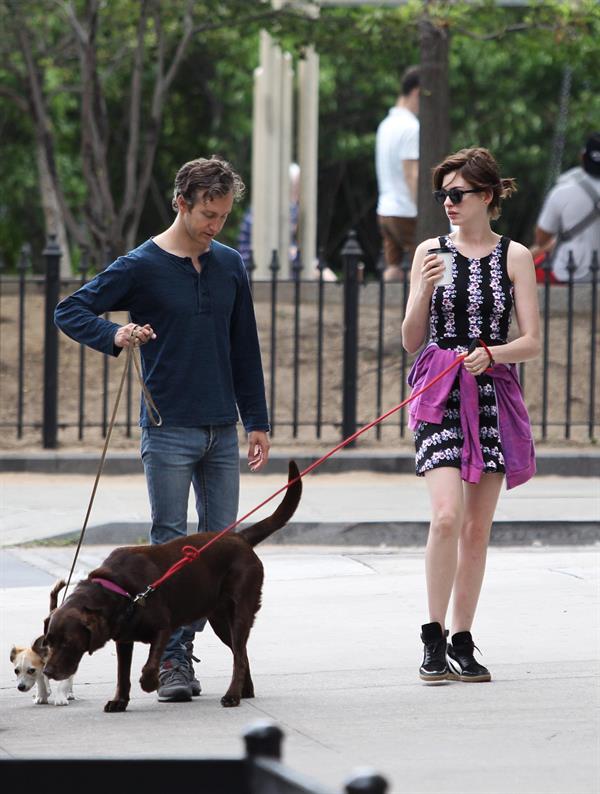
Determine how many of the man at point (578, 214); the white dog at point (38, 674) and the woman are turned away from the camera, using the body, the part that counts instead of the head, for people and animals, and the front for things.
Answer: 1

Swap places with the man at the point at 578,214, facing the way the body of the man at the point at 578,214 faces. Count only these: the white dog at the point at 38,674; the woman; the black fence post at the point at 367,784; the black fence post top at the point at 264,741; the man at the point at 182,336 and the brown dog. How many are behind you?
6

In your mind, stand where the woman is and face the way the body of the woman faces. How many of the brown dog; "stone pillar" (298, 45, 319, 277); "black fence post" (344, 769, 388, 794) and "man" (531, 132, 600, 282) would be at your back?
2

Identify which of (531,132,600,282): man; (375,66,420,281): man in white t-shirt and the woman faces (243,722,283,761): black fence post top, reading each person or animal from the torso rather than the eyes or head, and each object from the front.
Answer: the woman

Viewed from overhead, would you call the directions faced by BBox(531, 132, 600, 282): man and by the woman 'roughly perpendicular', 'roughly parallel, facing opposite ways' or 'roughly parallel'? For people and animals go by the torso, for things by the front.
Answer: roughly parallel, facing opposite ways

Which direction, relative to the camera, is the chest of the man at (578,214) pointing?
away from the camera

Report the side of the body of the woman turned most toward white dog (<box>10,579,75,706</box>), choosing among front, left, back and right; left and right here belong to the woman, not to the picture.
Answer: right

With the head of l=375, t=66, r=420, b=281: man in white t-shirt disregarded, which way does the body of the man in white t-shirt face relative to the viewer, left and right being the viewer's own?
facing away from the viewer and to the right of the viewer

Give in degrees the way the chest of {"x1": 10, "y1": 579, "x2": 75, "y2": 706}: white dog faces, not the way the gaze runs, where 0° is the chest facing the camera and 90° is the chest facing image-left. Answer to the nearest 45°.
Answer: approximately 45°

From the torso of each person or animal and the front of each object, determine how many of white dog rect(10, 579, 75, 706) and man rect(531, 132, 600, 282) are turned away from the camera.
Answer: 1

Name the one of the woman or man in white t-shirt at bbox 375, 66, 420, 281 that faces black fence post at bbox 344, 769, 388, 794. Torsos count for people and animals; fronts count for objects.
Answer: the woman

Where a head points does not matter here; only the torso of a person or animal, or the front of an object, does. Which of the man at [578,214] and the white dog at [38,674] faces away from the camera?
the man

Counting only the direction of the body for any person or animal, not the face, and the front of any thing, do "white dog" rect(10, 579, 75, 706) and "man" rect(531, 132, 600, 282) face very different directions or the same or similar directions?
very different directions

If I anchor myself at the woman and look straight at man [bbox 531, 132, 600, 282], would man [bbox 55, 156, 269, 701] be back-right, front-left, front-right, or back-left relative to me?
back-left

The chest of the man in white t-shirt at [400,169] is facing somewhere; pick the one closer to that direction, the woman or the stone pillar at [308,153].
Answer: the stone pillar

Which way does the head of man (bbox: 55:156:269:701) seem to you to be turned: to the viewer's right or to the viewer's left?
to the viewer's right

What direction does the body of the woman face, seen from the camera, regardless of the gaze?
toward the camera

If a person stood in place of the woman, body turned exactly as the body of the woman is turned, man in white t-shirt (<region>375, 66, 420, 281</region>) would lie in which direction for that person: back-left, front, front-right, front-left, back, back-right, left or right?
back
